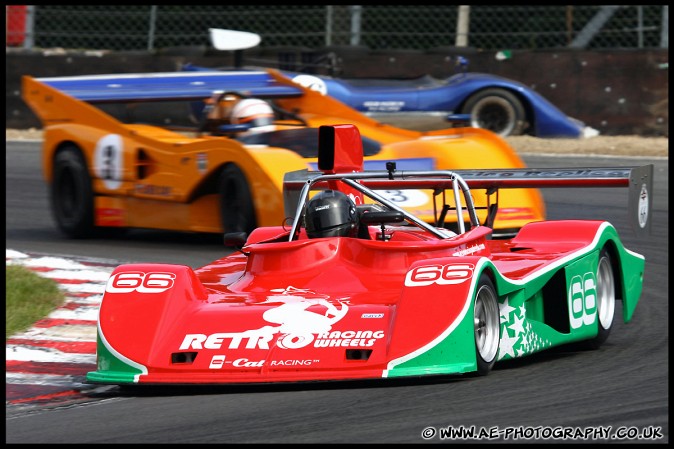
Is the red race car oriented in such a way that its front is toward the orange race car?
no

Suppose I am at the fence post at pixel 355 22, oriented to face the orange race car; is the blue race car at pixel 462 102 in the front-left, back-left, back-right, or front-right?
front-left

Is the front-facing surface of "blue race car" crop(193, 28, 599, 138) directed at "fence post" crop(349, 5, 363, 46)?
no

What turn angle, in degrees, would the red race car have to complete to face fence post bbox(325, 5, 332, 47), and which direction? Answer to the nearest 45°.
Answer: approximately 135° to its right

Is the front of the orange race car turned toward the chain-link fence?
no

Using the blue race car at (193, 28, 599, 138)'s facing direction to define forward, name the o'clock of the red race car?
The red race car is roughly at 3 o'clock from the blue race car.

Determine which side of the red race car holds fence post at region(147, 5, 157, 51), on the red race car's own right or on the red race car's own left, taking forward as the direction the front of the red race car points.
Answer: on the red race car's own right

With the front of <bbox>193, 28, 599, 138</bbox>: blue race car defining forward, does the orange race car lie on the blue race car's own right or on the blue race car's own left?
on the blue race car's own right

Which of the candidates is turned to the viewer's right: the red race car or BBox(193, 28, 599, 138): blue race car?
the blue race car

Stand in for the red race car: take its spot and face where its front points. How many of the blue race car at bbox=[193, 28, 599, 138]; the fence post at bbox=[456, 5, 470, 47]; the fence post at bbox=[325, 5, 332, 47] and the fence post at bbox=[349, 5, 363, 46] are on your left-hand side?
0

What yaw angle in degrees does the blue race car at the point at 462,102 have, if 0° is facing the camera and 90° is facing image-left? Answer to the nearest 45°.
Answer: approximately 270°

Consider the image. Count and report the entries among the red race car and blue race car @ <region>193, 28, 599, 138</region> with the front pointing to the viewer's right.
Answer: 1
